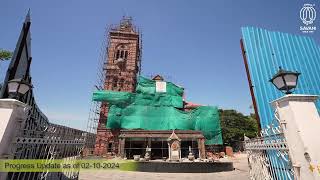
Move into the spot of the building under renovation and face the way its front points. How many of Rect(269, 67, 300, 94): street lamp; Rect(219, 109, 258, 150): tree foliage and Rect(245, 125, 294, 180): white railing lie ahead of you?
2

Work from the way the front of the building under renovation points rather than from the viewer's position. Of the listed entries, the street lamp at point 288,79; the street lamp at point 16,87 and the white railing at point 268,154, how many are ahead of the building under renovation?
3

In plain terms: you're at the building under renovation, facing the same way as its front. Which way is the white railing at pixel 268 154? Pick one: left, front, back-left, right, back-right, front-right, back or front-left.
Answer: front

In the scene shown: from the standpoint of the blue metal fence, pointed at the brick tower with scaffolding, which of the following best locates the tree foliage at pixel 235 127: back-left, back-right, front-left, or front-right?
front-right

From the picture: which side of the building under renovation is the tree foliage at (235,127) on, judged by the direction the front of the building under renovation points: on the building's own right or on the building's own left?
on the building's own left

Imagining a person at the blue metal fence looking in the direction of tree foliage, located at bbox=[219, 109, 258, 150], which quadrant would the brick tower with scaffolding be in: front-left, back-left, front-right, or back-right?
front-left

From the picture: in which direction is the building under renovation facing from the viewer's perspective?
toward the camera

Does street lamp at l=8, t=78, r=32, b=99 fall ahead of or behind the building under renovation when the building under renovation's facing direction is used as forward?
ahead

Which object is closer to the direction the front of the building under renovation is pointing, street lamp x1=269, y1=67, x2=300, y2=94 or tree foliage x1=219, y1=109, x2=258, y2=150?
the street lamp

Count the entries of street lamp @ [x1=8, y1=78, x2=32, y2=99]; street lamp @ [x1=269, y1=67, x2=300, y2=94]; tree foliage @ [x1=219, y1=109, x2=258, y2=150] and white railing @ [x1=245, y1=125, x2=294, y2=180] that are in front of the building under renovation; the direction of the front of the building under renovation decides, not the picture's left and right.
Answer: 3
